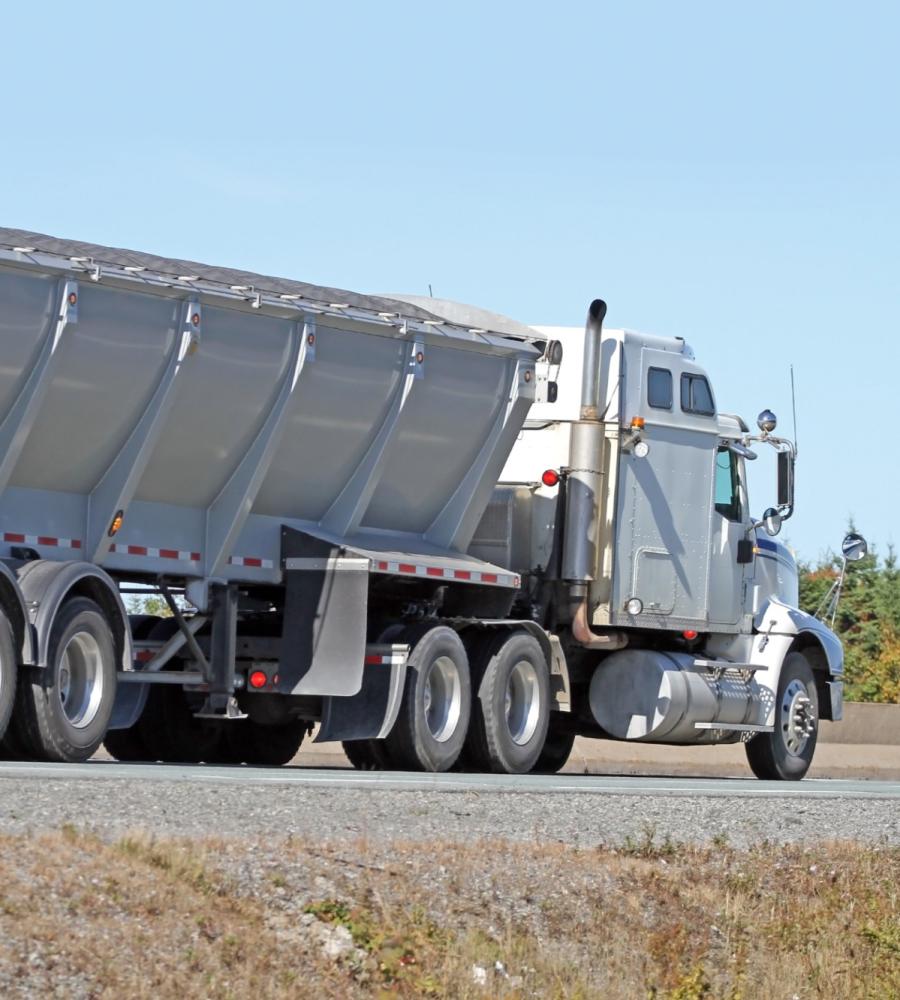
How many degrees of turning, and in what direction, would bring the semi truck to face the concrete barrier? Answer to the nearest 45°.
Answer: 0° — it already faces it

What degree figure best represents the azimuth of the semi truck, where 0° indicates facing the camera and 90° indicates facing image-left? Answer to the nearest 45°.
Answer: approximately 225°
